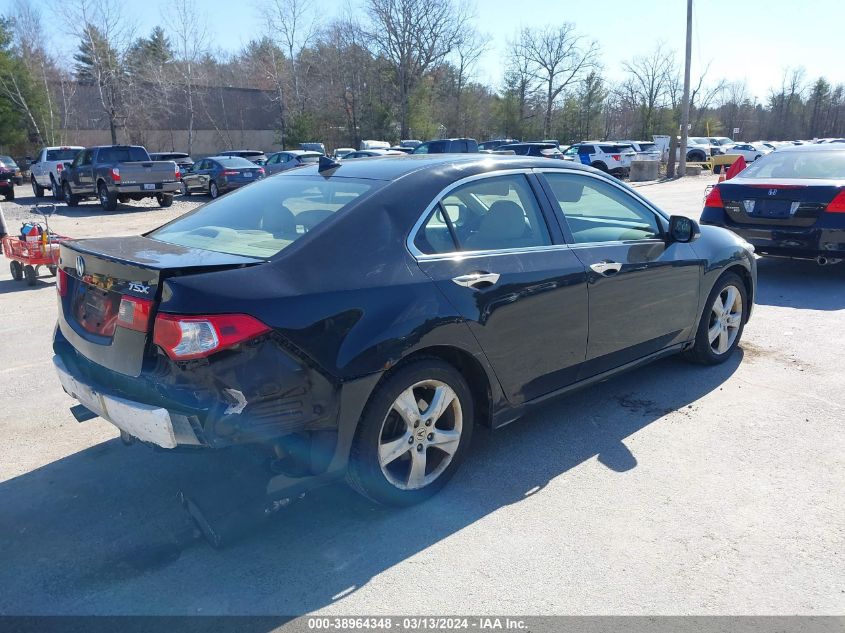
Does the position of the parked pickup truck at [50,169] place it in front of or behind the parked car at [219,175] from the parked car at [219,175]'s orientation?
in front

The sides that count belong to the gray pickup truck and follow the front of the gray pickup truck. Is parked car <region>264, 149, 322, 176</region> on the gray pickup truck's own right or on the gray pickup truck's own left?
on the gray pickup truck's own right

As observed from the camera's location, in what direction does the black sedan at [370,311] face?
facing away from the viewer and to the right of the viewer

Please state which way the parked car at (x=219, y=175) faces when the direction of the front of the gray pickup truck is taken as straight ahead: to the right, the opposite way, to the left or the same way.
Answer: the same way

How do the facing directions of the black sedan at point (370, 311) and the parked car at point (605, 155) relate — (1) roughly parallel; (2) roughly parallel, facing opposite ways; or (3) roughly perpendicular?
roughly perpendicular

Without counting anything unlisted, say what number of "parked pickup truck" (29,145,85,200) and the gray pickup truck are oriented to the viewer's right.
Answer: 0

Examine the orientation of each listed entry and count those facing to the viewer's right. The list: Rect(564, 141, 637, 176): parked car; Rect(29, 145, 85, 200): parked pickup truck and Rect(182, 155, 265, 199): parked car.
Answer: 0

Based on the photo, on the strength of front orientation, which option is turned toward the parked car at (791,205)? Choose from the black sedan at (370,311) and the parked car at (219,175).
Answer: the black sedan

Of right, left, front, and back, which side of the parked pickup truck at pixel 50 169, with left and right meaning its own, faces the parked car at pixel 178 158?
right

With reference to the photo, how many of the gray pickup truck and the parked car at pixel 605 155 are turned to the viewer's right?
0

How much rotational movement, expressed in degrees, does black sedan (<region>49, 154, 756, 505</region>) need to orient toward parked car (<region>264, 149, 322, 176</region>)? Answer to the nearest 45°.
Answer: approximately 45° to its left

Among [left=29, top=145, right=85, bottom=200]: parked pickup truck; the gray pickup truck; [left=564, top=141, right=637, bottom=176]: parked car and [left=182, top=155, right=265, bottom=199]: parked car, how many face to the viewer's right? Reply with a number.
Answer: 0

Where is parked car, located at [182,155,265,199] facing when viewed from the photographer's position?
facing away from the viewer and to the left of the viewer

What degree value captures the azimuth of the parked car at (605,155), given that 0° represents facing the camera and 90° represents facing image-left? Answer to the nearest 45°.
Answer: approximately 135°

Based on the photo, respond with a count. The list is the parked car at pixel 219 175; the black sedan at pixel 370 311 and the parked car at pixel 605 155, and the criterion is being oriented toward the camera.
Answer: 0

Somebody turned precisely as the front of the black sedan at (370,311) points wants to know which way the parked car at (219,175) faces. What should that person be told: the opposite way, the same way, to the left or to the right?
to the left

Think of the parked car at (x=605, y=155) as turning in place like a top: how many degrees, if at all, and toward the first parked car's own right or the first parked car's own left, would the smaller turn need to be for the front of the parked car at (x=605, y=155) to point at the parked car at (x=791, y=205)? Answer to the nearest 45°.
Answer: approximately 135° to the first parked car's own left

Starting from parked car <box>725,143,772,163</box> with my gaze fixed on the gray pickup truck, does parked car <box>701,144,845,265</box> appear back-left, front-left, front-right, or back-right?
front-left

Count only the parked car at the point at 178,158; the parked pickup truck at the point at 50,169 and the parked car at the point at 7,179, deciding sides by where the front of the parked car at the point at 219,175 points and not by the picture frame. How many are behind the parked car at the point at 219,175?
0

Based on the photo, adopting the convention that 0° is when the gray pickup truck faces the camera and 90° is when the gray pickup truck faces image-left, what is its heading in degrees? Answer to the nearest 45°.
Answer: approximately 135°

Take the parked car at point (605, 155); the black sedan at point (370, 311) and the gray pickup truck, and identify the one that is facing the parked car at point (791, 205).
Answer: the black sedan

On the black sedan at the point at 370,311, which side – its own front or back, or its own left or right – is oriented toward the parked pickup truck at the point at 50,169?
left
